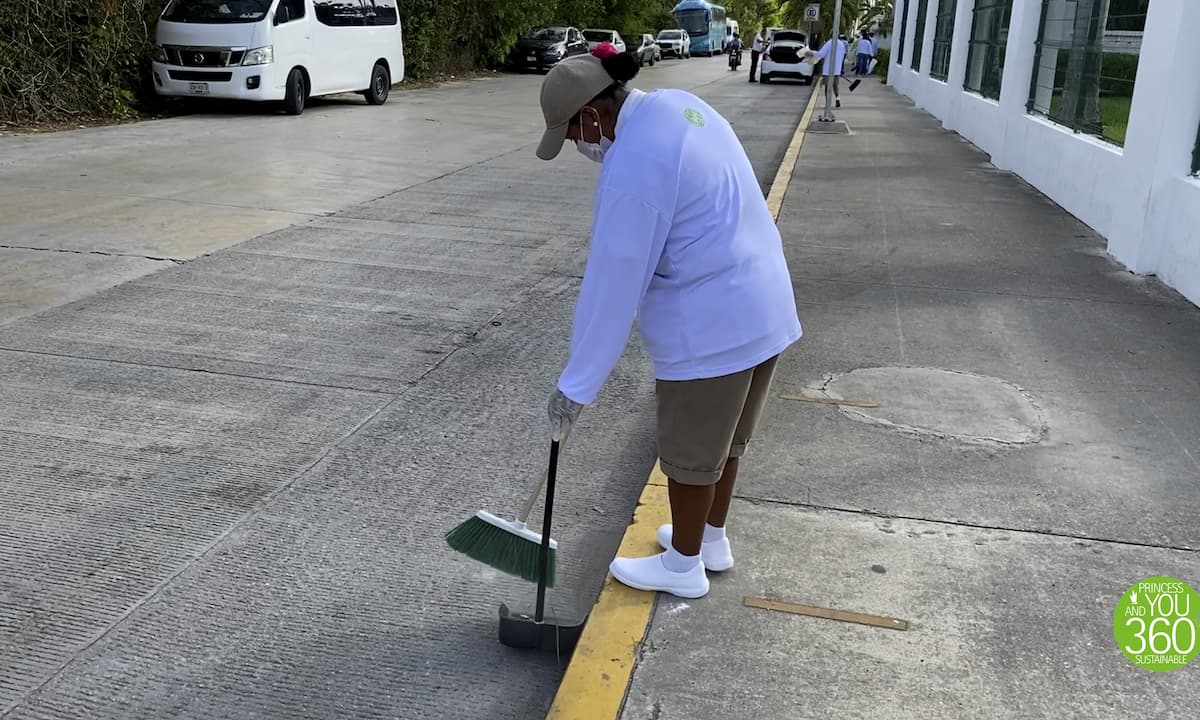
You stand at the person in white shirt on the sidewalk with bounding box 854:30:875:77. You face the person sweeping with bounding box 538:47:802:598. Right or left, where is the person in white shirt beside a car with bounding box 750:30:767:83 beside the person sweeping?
right

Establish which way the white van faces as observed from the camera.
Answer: facing the viewer and to the left of the viewer

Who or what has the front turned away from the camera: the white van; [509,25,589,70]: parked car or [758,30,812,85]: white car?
the white car

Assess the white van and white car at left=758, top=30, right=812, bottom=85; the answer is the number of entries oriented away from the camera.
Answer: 1

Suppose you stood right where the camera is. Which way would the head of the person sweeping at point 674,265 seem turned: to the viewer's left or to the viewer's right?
to the viewer's left

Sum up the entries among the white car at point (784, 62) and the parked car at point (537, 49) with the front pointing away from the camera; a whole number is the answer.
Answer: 1

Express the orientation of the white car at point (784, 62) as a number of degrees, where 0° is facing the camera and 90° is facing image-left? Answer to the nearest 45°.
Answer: approximately 180°

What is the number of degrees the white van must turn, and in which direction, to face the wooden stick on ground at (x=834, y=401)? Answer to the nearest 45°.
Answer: approximately 45° to its left

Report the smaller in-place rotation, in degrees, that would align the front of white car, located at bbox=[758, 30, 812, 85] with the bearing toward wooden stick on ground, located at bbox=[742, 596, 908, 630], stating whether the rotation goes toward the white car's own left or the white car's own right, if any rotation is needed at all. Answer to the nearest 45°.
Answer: approximately 180°

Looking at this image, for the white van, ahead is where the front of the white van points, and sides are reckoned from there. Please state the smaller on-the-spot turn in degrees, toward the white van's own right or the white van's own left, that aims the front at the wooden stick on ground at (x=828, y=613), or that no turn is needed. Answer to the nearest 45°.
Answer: approximately 45° to the white van's own left

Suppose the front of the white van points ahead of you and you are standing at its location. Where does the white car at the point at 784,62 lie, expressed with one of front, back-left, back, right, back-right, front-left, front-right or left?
back

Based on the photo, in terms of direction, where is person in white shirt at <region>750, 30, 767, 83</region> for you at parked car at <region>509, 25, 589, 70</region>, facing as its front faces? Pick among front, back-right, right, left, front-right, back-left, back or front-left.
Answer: back-left

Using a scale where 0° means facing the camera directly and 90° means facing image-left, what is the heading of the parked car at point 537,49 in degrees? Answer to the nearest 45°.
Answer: approximately 45°

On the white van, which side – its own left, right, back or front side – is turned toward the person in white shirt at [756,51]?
back

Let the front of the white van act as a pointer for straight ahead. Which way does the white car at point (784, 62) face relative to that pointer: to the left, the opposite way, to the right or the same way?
the opposite way

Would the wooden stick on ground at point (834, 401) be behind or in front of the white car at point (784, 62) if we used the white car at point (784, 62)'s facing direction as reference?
behind

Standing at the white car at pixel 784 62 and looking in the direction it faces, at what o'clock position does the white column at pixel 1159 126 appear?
The white column is roughly at 6 o'clock from the white car.

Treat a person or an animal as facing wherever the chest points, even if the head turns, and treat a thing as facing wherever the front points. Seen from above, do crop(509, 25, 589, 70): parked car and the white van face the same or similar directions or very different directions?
same or similar directions

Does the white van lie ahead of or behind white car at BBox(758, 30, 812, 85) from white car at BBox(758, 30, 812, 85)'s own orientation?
behind
